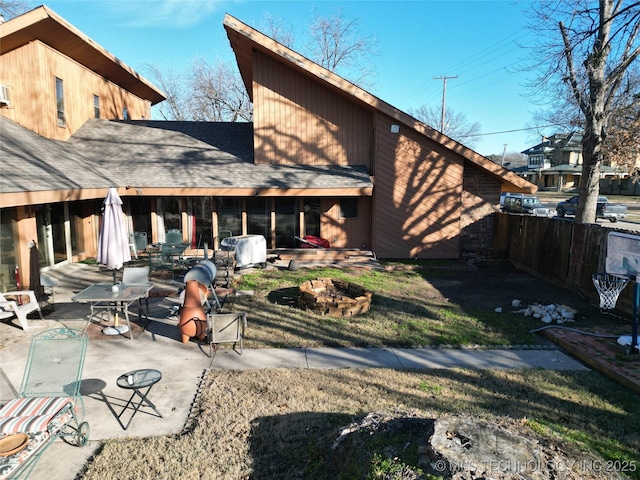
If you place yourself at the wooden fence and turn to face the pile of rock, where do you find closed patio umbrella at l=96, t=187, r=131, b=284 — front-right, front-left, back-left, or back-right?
front-right

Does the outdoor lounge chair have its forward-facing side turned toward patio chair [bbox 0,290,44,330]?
no

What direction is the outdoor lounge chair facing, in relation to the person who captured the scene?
facing the viewer and to the left of the viewer

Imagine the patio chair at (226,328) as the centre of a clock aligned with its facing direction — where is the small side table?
The small side table is roughly at 7 o'clock from the patio chair.

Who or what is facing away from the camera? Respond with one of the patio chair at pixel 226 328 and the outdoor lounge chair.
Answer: the patio chair

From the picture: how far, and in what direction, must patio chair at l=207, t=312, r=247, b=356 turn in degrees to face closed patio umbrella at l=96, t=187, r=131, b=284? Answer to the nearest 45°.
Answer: approximately 45° to its left

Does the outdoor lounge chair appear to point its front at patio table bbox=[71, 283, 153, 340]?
no

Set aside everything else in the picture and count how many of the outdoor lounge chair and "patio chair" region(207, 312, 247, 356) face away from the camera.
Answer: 1

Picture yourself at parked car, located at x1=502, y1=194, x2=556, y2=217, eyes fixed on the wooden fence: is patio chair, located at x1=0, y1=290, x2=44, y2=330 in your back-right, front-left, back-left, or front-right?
front-right

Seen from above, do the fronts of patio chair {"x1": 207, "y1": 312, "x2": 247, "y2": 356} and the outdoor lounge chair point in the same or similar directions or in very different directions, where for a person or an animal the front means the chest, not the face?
very different directions

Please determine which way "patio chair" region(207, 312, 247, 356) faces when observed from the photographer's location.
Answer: facing away from the viewer
